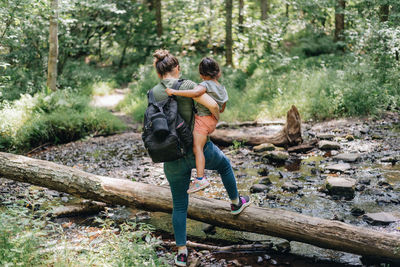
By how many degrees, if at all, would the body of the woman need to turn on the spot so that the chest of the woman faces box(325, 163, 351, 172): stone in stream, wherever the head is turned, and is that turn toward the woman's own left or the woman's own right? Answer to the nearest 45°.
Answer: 0° — they already face it

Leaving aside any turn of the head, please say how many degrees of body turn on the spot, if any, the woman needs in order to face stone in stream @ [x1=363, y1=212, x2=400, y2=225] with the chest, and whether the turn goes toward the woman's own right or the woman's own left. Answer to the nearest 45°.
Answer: approximately 45° to the woman's own right

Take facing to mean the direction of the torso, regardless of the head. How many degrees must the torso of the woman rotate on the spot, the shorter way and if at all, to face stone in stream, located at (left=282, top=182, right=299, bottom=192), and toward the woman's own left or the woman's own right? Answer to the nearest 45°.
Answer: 0° — they already face it

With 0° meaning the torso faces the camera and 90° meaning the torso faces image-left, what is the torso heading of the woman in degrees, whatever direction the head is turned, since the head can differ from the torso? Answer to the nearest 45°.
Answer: approximately 225°

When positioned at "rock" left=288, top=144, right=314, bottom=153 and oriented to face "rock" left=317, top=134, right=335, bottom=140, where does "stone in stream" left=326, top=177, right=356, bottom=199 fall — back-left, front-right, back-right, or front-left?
back-right

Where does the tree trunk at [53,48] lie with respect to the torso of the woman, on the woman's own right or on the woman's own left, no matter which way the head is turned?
on the woman's own left
